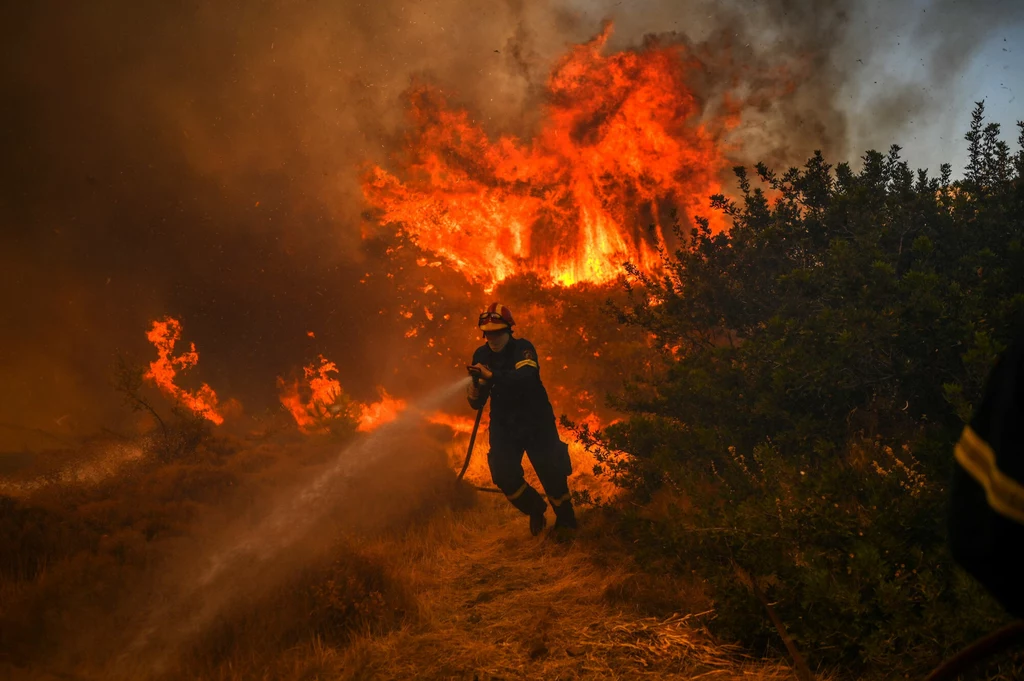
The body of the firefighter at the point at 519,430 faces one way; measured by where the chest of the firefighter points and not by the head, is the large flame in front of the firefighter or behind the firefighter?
behind

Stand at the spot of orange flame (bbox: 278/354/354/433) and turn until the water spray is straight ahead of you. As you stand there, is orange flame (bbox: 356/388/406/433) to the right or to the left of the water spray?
left

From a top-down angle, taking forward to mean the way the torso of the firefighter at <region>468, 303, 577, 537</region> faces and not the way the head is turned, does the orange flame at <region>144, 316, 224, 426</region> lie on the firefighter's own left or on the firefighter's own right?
on the firefighter's own right

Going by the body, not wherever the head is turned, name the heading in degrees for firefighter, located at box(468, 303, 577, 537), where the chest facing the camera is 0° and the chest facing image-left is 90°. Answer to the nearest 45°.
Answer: approximately 45°

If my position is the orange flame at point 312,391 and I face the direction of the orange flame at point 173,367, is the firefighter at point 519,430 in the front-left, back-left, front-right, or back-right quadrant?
back-left

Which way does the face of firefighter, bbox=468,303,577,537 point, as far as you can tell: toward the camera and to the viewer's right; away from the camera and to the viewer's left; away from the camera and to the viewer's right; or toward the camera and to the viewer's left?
toward the camera and to the viewer's left
